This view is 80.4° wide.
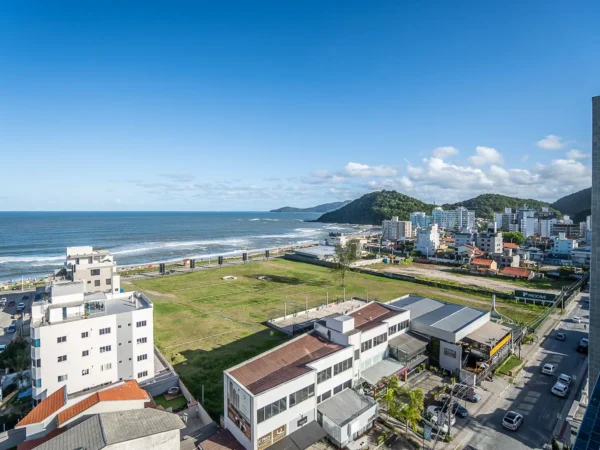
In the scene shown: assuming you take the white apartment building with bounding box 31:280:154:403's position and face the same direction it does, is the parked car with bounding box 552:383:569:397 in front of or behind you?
behind

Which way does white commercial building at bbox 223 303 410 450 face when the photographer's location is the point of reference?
facing the viewer and to the right of the viewer

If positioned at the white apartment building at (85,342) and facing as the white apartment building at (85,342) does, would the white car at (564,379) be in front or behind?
behind

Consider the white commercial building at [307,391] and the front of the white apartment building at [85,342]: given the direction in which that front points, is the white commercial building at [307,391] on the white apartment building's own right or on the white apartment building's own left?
on the white apartment building's own left

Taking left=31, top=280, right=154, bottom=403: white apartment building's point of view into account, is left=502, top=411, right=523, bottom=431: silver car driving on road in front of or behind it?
behind

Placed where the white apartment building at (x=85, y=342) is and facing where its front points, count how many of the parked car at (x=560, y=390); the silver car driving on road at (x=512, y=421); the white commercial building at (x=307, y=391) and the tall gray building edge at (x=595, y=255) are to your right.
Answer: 0

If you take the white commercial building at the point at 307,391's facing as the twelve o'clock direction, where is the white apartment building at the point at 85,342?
the white apartment building at the point at 85,342 is roughly at 5 o'clock from the white commercial building at the point at 307,391.

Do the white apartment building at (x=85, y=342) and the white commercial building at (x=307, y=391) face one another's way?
no

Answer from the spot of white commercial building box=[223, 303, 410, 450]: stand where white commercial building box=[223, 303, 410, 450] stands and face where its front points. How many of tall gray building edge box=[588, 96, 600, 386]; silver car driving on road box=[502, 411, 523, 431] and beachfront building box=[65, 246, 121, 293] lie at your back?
1

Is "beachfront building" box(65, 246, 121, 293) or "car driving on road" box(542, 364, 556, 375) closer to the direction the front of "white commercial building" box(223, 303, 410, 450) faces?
the car driving on road

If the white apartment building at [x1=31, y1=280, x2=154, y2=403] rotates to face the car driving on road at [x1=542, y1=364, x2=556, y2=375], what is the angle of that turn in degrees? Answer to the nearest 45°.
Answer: approximately 135° to its left
